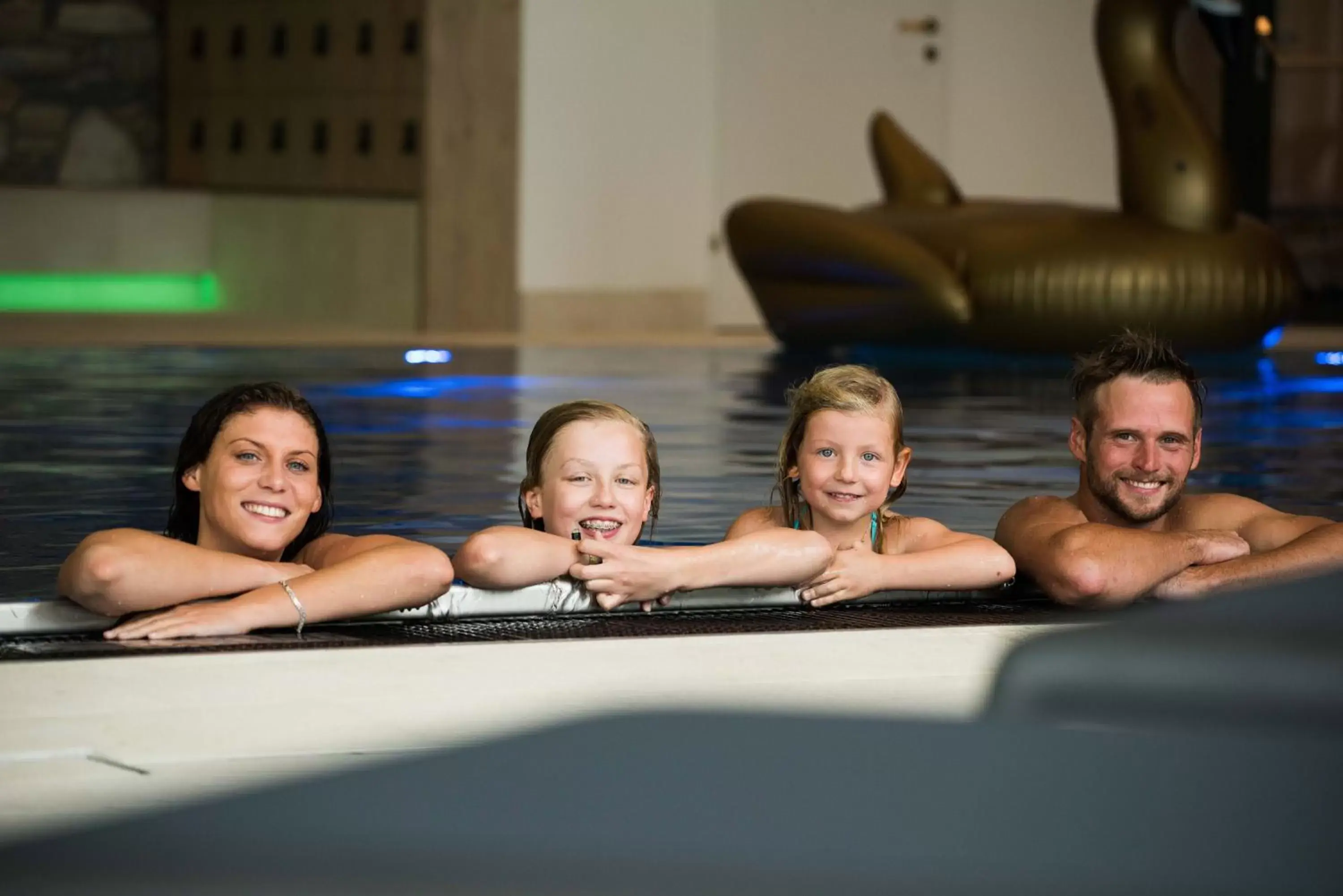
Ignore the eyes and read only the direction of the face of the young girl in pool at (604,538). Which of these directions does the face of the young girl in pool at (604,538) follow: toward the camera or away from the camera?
toward the camera

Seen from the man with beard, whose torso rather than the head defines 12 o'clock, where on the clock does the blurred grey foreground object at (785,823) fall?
The blurred grey foreground object is roughly at 12 o'clock from the man with beard.

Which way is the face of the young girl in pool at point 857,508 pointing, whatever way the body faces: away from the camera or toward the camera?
toward the camera

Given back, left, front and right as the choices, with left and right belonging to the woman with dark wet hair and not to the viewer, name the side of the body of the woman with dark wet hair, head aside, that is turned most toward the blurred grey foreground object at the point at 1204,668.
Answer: front

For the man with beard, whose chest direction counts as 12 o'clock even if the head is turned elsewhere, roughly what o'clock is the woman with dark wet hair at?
The woman with dark wet hair is roughly at 2 o'clock from the man with beard.

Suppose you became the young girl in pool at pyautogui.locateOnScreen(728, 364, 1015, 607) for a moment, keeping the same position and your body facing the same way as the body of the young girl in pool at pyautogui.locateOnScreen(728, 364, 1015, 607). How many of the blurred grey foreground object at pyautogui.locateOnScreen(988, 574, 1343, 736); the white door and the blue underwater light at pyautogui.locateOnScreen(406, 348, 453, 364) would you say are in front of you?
1

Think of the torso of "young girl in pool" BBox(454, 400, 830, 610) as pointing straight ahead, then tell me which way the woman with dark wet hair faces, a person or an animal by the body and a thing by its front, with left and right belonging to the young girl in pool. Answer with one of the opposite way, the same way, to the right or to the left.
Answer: the same way

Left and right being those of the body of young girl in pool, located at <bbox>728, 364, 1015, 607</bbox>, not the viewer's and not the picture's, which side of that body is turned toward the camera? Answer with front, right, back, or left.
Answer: front

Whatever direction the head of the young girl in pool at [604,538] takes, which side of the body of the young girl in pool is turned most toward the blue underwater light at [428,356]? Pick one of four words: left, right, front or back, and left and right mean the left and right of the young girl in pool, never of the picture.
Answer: back

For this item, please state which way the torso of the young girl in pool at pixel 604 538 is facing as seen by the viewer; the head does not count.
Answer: toward the camera

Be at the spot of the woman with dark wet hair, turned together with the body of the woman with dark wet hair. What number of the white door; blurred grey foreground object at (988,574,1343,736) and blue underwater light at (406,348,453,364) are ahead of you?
1

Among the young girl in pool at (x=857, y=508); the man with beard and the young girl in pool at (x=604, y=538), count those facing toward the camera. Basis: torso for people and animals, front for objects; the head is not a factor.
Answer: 3

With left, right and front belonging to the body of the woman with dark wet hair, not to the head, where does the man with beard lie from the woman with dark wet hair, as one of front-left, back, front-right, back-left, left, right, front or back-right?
left

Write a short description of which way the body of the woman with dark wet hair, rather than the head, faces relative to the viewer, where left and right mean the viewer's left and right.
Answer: facing the viewer

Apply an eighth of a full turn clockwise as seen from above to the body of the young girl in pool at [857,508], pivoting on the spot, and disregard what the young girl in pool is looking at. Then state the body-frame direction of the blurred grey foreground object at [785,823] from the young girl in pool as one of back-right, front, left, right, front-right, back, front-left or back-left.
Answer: front-left

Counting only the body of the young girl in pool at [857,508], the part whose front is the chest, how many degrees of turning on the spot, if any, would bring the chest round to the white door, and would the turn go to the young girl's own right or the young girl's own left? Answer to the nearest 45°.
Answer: approximately 180°

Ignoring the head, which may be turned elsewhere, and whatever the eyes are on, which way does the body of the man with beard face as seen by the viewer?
toward the camera

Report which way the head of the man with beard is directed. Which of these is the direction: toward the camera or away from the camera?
toward the camera
